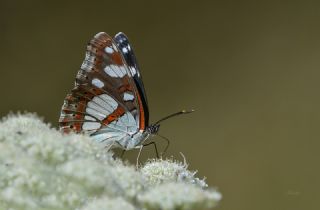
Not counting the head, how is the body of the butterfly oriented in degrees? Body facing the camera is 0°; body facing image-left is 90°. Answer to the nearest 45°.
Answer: approximately 270°
